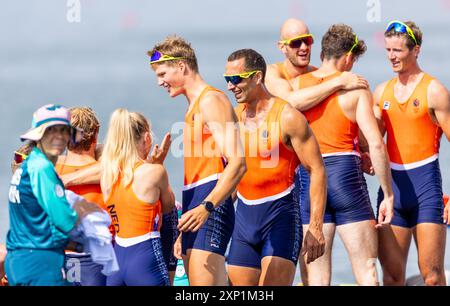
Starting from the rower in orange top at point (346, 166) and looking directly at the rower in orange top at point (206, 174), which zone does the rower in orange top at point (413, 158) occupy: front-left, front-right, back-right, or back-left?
back-left

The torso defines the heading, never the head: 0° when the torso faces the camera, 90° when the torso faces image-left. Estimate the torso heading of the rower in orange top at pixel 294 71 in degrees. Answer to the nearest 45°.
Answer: approximately 315°

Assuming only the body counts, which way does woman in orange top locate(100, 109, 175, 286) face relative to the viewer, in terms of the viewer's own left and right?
facing away from the viewer and to the right of the viewer

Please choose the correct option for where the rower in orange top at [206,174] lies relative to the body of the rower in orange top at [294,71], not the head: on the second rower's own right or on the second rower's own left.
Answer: on the second rower's own right
